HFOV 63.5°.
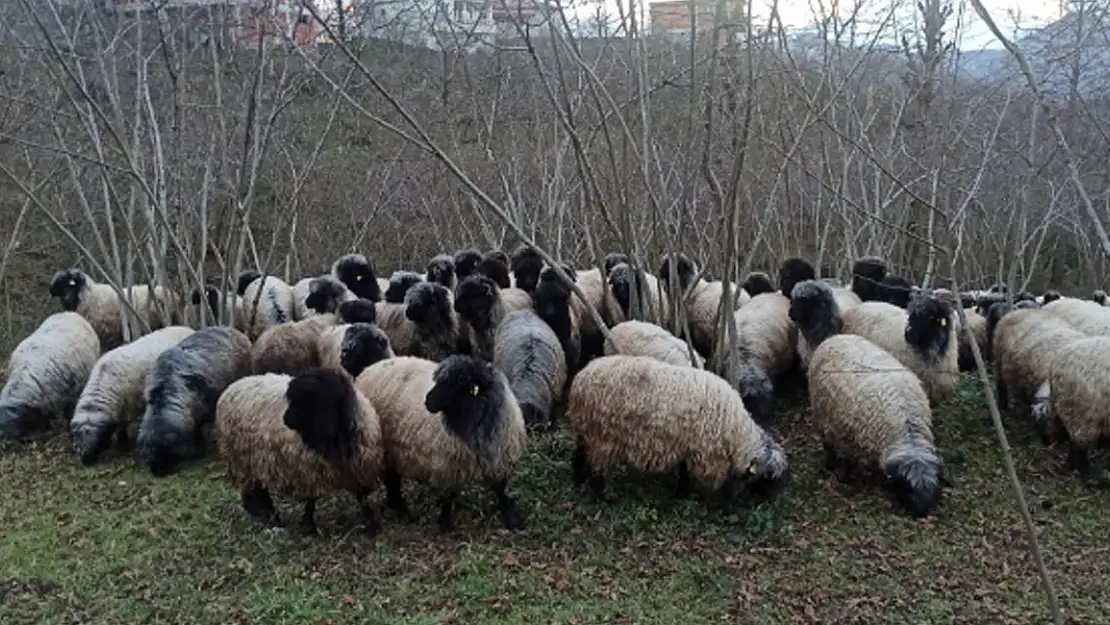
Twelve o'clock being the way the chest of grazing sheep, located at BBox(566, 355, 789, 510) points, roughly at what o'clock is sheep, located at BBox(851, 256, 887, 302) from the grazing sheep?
The sheep is roughly at 10 o'clock from the grazing sheep.

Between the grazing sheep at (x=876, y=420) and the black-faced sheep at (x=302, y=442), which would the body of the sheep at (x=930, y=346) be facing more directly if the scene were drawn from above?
the grazing sheep

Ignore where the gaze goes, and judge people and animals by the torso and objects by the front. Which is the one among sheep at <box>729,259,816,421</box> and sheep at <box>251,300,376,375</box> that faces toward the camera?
sheep at <box>729,259,816,421</box>

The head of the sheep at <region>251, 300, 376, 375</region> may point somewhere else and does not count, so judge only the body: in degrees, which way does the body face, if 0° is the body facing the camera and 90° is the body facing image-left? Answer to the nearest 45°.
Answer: approximately 270°

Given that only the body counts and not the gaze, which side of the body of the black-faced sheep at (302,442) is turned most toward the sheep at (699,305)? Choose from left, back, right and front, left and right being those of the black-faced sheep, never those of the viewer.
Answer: left

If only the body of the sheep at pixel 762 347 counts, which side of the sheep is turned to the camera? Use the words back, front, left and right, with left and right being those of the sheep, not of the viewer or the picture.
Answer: front

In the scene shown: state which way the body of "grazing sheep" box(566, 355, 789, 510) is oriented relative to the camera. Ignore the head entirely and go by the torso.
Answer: to the viewer's right

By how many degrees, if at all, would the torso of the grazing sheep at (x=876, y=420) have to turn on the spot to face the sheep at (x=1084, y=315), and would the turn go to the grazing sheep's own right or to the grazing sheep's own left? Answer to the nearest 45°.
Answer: approximately 90° to the grazing sheep's own left
